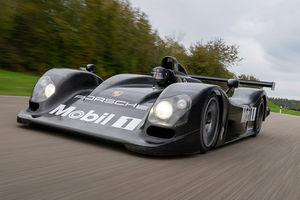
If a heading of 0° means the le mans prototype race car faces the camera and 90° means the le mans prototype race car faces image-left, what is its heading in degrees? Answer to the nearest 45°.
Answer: approximately 45°
